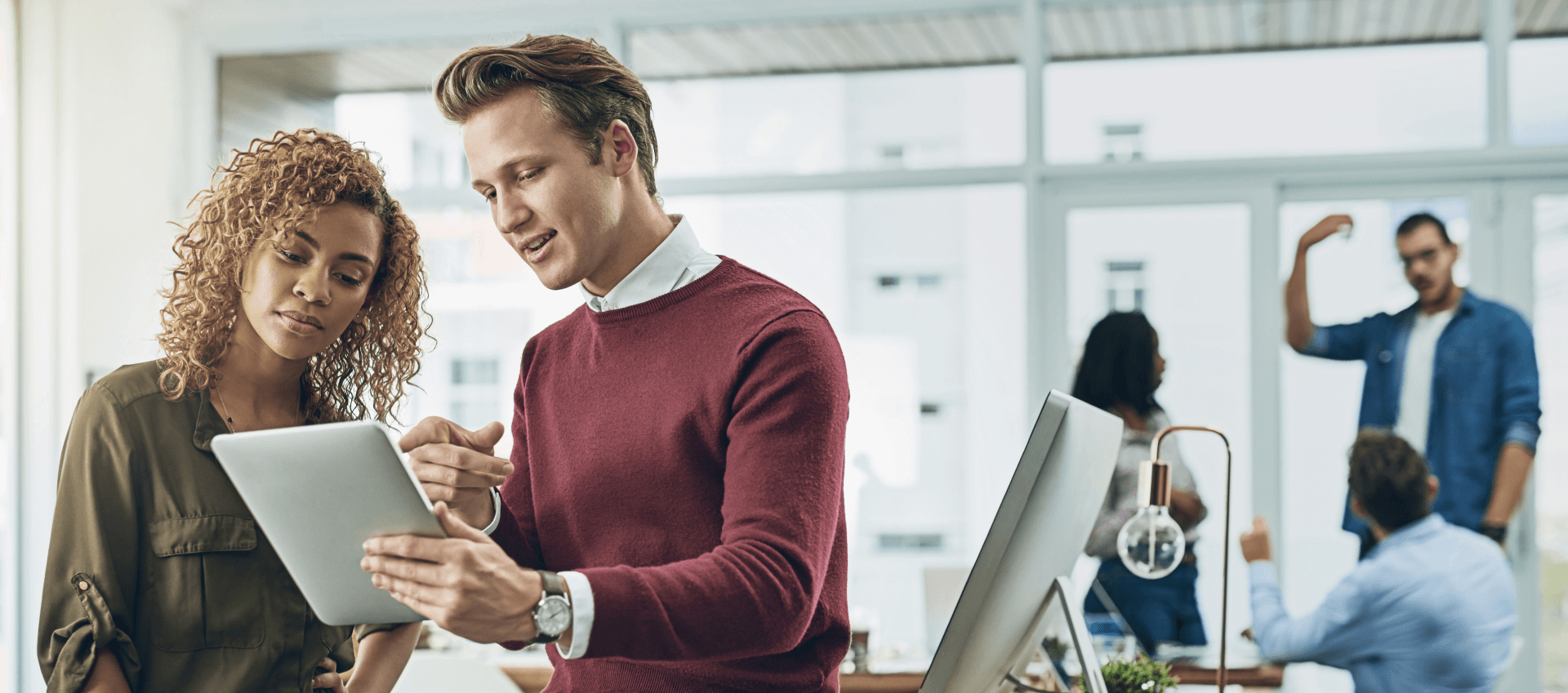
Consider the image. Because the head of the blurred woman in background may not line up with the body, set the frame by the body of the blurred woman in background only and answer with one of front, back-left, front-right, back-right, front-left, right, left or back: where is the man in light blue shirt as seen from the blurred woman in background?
front-right

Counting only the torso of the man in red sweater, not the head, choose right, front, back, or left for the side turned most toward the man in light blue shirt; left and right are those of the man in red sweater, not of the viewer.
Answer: back

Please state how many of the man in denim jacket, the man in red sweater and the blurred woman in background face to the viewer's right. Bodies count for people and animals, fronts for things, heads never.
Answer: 1

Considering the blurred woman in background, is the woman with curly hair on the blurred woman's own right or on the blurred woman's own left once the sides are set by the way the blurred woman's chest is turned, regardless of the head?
on the blurred woman's own right

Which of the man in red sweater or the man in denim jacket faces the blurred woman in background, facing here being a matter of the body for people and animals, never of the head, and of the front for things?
the man in denim jacket

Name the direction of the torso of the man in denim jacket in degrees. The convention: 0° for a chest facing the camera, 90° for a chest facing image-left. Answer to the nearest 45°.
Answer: approximately 45°

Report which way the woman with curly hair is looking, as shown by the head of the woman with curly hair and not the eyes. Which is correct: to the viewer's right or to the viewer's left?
to the viewer's right

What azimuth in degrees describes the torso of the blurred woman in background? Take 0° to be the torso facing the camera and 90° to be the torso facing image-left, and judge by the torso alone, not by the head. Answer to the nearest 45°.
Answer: approximately 270°

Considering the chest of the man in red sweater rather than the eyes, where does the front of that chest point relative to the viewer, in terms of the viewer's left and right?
facing the viewer and to the left of the viewer

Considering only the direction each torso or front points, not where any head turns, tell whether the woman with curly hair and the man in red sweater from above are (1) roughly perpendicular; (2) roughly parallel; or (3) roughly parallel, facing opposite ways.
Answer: roughly perpendicular

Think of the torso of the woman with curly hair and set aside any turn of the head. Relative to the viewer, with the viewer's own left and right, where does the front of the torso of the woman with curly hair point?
facing the viewer and to the right of the viewer

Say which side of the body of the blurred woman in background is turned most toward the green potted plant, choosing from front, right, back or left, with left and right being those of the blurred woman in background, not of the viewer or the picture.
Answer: right
